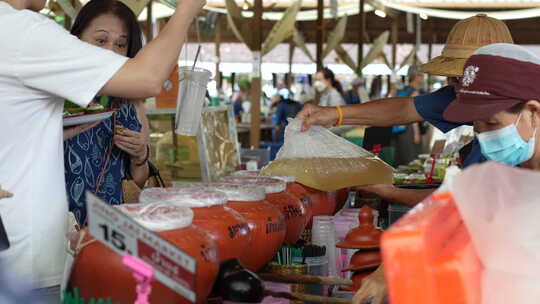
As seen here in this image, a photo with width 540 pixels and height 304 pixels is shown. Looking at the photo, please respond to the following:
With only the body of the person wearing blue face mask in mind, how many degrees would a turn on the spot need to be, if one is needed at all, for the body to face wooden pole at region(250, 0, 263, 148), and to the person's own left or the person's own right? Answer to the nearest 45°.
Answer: approximately 90° to the person's own right

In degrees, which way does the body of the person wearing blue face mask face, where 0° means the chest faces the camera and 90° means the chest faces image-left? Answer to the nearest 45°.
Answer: approximately 45°

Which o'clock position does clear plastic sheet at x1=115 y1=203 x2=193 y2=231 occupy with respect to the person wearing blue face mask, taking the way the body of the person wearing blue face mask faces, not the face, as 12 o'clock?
The clear plastic sheet is roughly at 12 o'clock from the person wearing blue face mask.

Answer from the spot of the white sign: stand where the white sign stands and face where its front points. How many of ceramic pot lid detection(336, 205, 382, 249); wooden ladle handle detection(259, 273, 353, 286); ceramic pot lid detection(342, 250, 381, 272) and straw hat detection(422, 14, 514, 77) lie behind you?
4

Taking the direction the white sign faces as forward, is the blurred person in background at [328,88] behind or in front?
behind

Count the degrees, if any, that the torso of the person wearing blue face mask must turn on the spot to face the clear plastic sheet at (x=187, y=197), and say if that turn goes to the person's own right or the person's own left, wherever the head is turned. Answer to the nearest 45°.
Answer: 0° — they already face it

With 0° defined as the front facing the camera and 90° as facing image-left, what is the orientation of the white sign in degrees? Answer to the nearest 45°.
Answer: approximately 45°

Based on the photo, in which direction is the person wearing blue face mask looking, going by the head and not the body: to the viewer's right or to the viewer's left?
to the viewer's left
